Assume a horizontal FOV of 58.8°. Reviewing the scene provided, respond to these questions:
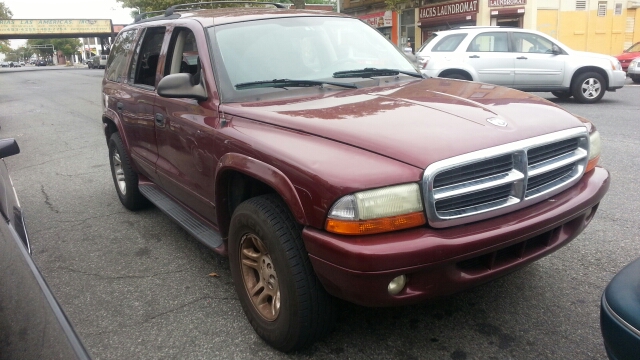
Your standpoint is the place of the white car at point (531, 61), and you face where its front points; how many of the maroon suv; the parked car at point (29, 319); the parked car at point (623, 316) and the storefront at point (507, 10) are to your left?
1

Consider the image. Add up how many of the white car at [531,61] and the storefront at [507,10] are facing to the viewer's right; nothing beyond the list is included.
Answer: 1

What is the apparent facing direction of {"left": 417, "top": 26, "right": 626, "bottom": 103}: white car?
to the viewer's right

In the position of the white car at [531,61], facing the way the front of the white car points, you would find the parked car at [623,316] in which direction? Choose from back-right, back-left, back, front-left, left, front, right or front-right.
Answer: right

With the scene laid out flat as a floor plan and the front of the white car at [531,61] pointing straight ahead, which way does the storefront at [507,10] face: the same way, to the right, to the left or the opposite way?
to the right

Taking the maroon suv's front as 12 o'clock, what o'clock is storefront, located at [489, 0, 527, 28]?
The storefront is roughly at 8 o'clock from the maroon suv.

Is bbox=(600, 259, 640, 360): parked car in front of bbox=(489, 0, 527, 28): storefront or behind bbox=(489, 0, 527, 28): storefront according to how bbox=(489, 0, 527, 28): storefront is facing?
in front

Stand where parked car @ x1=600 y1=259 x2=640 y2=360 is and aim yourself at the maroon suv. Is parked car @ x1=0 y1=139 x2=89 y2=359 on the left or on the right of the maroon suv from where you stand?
left

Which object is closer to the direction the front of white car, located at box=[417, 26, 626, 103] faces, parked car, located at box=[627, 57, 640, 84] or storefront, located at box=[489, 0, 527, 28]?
the parked car

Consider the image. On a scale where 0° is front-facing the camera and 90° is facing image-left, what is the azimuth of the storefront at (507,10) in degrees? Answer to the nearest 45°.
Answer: approximately 0°

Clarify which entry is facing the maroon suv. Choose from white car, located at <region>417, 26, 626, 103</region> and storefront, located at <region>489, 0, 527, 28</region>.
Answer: the storefront

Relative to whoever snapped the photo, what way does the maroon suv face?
facing the viewer and to the right of the viewer

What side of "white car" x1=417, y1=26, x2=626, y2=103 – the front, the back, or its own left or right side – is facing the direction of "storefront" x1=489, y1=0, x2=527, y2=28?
left

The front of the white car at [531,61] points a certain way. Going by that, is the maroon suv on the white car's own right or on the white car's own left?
on the white car's own right

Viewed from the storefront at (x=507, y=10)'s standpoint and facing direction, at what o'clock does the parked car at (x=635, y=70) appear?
The parked car is roughly at 11 o'clock from the storefront.
